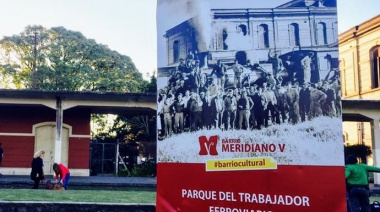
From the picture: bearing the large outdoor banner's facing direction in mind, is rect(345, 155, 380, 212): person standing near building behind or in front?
behind

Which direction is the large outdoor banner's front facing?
toward the camera

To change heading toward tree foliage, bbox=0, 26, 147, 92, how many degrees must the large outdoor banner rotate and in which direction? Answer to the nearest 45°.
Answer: approximately 135° to its right

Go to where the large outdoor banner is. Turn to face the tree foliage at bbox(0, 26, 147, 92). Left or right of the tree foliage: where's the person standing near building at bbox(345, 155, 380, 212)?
right

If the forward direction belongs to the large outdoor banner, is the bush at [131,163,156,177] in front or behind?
behind

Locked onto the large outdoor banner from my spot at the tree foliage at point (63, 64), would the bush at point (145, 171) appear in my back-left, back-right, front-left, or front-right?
front-left

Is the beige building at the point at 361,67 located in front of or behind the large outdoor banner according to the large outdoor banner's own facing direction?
behind

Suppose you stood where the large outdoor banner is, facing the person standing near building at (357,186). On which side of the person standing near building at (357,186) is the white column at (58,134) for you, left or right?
left

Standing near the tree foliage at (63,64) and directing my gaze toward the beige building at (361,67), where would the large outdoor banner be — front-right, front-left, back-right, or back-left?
front-right
